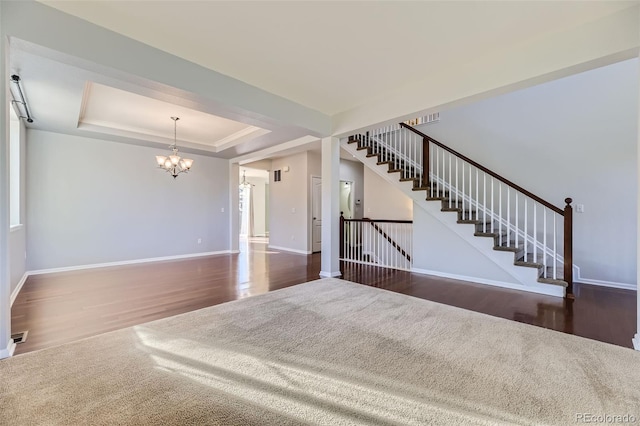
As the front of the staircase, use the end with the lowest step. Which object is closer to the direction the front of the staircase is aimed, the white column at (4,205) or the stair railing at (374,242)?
the white column

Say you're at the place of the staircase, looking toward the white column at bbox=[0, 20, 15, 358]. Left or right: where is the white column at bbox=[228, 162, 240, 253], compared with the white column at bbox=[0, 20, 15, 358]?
right

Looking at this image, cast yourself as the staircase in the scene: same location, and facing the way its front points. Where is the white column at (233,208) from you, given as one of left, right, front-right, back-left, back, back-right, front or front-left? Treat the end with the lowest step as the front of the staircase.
back-right

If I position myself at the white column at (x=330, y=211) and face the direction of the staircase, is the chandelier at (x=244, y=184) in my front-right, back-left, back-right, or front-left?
back-left

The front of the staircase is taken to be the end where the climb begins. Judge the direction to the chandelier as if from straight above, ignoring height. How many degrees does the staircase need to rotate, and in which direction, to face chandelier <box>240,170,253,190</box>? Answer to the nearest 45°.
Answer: approximately 180°

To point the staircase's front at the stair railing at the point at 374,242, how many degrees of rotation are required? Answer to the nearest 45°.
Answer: approximately 135° to its right

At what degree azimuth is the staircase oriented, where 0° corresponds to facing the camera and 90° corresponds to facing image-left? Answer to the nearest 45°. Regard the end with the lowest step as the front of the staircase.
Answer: approximately 315°

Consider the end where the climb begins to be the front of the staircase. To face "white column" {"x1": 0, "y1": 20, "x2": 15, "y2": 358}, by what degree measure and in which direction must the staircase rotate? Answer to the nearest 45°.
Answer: approximately 90° to its right

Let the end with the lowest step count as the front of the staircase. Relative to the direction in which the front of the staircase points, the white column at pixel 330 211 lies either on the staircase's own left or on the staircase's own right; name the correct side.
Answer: on the staircase's own right
